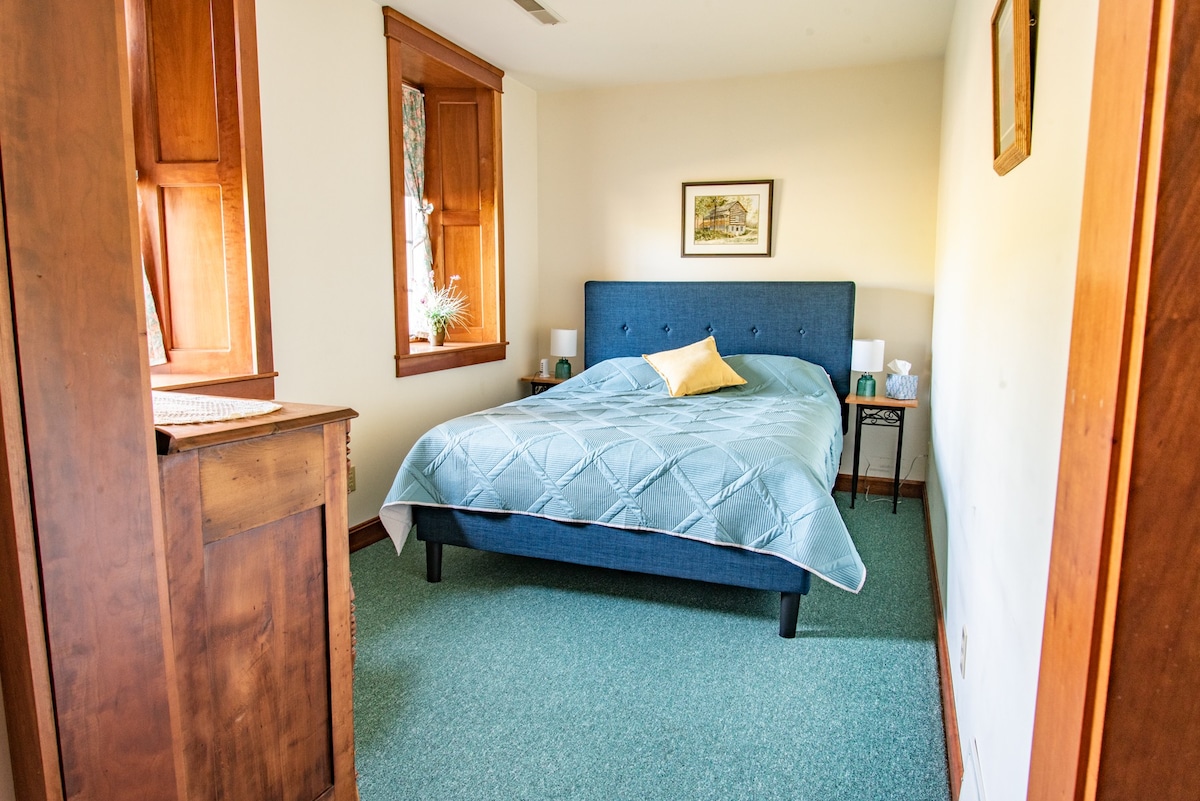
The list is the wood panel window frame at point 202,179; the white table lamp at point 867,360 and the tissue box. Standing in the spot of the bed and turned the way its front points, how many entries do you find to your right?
1

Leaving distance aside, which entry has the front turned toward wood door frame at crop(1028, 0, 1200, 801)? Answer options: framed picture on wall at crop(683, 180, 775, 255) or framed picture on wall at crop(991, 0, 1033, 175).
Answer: framed picture on wall at crop(683, 180, 775, 255)

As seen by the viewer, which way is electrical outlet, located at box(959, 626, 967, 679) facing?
to the viewer's left

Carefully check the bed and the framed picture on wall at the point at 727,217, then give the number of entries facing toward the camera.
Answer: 2

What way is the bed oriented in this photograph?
toward the camera

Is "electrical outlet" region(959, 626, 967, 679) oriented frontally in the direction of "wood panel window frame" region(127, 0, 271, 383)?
yes

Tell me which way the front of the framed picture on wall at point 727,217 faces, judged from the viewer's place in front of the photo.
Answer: facing the viewer

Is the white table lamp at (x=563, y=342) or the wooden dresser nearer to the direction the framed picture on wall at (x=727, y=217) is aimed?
the wooden dresser

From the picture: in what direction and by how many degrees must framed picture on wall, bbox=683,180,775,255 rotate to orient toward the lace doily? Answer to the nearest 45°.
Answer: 0° — it already faces it

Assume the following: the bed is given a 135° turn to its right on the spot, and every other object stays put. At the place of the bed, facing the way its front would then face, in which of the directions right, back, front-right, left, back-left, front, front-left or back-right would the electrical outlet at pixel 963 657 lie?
back

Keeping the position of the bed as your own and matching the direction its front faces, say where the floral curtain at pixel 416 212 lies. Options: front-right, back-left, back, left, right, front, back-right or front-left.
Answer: back-right

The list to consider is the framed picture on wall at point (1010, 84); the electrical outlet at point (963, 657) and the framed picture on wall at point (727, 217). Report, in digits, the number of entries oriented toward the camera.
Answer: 1

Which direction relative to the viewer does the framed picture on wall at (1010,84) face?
to the viewer's left

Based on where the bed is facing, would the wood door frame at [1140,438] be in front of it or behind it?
in front

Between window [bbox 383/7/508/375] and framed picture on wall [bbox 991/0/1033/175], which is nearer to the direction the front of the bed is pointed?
the framed picture on wall
